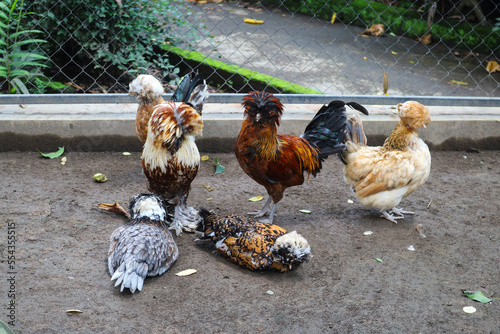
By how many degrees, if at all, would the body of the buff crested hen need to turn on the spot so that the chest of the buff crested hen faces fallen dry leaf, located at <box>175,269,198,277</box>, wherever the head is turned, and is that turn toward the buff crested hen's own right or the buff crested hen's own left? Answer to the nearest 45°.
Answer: approximately 135° to the buff crested hen's own right

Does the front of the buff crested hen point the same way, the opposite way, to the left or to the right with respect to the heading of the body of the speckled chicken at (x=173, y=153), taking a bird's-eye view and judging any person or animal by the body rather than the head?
to the left

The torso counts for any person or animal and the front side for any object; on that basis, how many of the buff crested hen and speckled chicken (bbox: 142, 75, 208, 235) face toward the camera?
1

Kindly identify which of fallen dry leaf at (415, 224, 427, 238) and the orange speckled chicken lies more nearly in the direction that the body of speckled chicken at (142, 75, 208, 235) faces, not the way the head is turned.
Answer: the orange speckled chicken

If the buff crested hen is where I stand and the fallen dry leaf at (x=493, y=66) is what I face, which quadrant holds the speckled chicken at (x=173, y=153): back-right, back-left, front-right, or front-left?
back-left

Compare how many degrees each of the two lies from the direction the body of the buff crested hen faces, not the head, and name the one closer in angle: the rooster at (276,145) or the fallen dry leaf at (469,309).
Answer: the fallen dry leaf

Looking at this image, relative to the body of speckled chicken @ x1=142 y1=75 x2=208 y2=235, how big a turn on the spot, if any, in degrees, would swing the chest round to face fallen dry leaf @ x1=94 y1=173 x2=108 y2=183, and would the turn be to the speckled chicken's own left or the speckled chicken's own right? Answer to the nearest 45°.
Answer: approximately 135° to the speckled chicken's own right

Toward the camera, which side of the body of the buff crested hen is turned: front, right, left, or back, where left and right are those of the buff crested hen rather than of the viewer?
right

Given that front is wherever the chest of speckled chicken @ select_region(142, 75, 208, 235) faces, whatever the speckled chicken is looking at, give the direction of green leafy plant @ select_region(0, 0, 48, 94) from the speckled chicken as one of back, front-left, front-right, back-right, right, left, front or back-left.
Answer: back-right

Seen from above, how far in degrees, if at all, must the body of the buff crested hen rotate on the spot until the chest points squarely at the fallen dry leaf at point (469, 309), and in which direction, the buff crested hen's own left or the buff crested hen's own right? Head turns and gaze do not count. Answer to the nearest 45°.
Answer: approximately 45° to the buff crested hen's own right

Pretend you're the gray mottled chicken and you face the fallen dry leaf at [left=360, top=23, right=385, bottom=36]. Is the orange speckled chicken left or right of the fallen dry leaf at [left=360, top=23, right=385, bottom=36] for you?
right

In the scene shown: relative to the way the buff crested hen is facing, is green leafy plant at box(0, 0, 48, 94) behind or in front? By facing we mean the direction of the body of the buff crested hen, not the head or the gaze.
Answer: behind

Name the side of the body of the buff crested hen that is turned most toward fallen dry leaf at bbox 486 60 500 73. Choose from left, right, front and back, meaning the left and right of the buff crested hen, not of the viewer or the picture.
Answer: left
